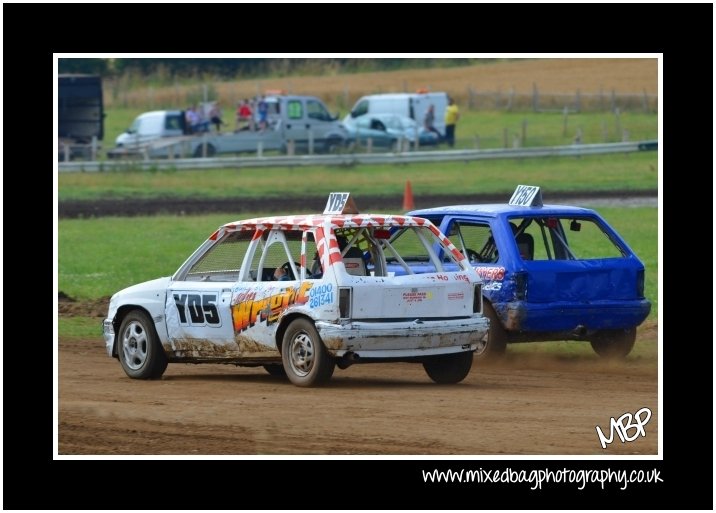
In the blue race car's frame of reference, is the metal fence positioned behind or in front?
in front

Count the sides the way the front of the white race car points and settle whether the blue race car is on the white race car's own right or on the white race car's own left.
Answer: on the white race car's own right

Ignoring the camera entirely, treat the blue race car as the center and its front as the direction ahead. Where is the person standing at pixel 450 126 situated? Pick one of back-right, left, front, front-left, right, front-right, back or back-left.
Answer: front-right

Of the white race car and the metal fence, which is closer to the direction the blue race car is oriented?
the metal fence

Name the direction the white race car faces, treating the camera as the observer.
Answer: facing away from the viewer and to the left of the viewer

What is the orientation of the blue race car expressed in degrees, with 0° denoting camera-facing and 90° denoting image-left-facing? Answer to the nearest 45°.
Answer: approximately 135°

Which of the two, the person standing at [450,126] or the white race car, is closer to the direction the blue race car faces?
the person standing
